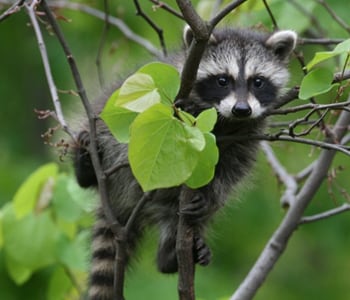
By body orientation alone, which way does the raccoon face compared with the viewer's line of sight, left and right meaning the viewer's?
facing the viewer and to the right of the viewer

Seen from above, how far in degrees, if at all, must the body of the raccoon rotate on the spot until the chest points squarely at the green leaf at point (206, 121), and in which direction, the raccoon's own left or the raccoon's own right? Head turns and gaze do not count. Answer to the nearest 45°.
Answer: approximately 45° to the raccoon's own right
